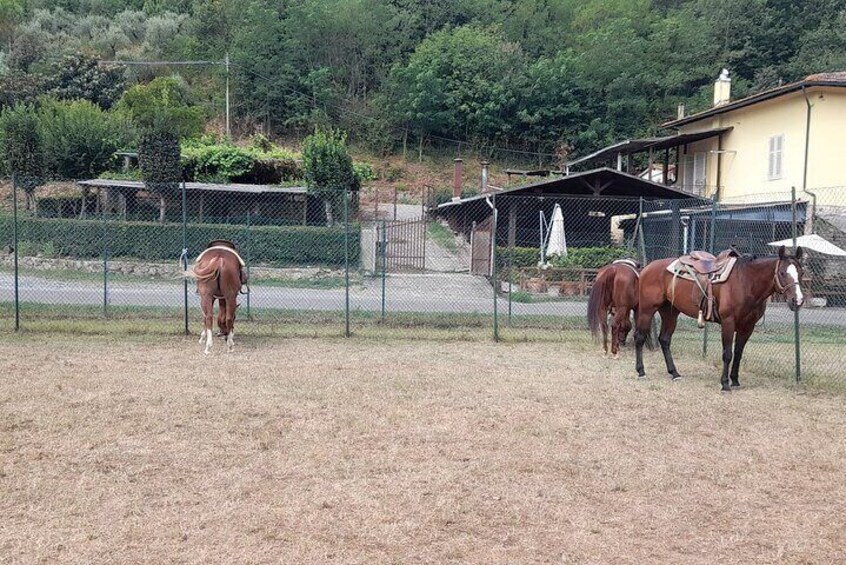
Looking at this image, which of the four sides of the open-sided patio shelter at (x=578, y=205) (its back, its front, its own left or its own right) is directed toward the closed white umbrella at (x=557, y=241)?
front

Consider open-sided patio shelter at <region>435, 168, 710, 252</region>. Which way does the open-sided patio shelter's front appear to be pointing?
toward the camera

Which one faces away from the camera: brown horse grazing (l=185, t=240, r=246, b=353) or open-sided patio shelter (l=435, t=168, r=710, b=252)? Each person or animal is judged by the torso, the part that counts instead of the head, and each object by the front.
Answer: the brown horse grazing

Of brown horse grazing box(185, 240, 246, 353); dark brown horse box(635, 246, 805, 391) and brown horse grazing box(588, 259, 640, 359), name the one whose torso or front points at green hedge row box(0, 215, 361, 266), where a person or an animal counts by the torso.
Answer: brown horse grazing box(185, 240, 246, 353)

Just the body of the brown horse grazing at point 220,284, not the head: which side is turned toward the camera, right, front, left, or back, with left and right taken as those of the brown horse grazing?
back

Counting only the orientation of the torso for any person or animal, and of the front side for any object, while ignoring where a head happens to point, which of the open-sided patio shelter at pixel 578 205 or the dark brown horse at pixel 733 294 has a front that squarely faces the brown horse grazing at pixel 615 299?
the open-sided patio shelter

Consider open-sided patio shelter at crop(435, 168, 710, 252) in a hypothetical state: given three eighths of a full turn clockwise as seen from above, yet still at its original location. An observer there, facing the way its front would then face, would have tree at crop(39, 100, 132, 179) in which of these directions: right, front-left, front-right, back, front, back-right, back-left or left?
front-left

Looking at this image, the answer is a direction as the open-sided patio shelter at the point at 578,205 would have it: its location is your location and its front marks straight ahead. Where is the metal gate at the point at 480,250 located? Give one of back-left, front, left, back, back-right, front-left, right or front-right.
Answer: right

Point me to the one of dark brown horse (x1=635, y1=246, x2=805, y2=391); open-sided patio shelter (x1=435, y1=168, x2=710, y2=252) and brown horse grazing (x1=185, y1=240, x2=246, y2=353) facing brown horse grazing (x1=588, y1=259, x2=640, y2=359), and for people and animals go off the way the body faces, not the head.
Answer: the open-sided patio shelter

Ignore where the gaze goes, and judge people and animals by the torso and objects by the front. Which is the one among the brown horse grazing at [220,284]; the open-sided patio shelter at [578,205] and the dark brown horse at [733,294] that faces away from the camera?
the brown horse grazing

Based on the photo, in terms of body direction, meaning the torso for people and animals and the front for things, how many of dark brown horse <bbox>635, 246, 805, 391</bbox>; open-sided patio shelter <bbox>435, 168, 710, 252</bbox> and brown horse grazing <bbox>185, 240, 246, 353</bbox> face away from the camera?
1

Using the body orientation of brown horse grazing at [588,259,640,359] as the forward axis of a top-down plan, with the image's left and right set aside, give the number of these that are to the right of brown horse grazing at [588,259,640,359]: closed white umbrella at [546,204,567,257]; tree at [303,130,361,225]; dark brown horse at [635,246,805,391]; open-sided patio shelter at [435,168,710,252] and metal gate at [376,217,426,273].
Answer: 1

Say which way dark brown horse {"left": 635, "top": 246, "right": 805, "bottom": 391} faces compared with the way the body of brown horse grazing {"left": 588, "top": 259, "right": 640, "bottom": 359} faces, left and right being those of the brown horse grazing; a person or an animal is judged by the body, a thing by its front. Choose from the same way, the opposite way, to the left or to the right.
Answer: to the right

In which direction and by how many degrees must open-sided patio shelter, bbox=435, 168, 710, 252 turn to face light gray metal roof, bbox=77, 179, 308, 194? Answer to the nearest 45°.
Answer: approximately 90° to its right

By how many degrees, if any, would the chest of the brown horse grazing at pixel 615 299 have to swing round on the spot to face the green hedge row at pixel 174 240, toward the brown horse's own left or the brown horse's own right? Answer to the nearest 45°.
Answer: approximately 90° to the brown horse's own left

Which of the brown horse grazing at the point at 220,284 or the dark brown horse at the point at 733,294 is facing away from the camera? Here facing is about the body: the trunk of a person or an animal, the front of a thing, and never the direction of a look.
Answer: the brown horse grazing

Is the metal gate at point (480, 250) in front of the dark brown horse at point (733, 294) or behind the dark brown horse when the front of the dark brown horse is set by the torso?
behind

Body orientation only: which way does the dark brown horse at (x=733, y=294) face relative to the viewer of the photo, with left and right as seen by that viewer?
facing the viewer and to the right of the viewer

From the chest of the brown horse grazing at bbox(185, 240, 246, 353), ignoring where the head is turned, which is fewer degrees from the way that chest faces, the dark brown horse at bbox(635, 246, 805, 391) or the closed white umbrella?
the closed white umbrella

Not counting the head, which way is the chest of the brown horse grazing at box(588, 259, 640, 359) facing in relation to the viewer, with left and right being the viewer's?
facing away from the viewer and to the right of the viewer
